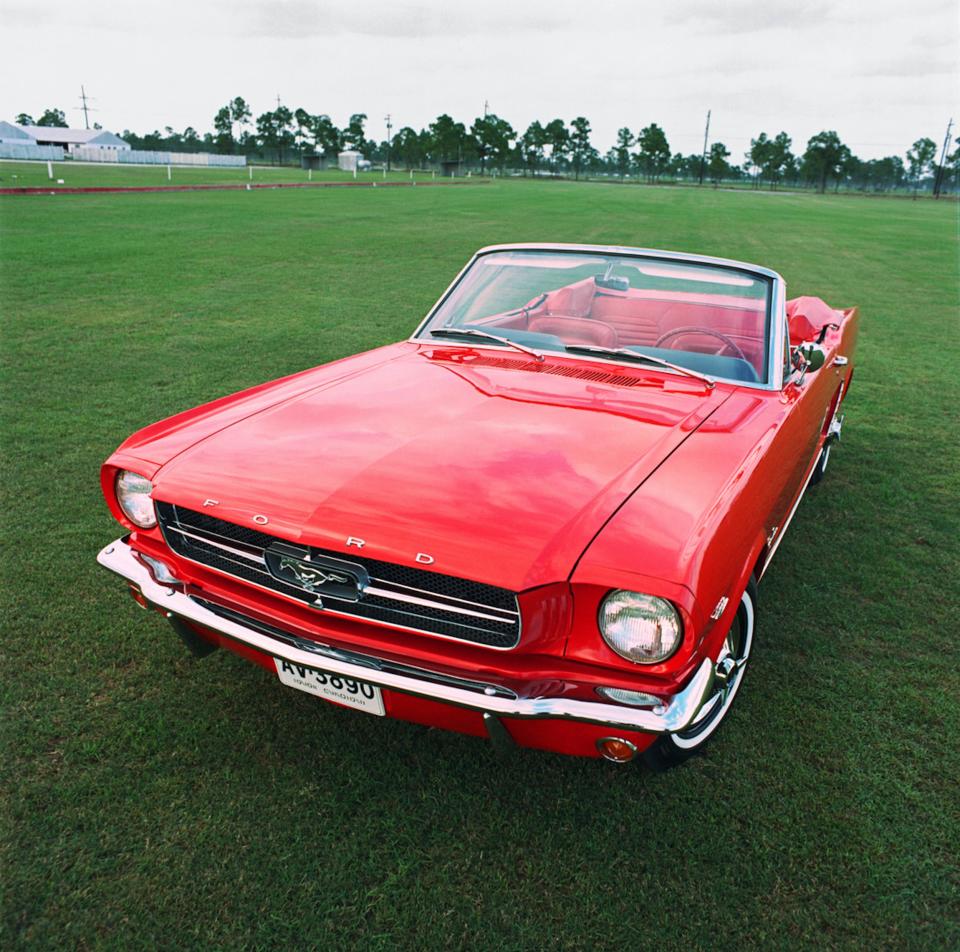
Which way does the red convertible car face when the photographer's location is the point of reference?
facing the viewer and to the left of the viewer
